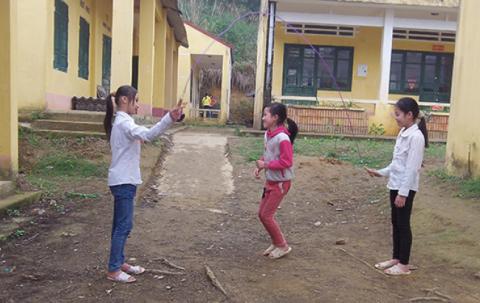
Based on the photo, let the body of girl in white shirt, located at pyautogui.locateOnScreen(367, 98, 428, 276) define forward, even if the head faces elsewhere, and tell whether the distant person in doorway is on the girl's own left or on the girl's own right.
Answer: on the girl's own right

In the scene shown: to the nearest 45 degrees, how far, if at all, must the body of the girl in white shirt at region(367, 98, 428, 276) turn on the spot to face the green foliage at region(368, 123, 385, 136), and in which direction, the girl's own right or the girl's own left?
approximately 90° to the girl's own right

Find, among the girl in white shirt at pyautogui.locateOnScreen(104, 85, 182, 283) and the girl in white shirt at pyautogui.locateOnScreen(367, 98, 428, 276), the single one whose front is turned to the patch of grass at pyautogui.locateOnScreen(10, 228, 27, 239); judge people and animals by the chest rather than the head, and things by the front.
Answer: the girl in white shirt at pyautogui.locateOnScreen(367, 98, 428, 276)

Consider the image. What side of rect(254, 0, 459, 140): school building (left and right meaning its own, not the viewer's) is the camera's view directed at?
front

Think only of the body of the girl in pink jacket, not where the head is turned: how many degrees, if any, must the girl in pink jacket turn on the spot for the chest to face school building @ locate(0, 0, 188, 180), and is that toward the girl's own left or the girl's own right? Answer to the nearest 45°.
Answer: approximately 45° to the girl's own right

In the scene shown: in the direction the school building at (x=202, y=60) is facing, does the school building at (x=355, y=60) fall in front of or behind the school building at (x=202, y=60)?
in front

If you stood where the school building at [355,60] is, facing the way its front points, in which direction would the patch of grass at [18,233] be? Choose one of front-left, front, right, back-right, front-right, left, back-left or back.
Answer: front

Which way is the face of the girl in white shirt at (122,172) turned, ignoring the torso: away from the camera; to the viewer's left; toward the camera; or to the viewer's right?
to the viewer's right

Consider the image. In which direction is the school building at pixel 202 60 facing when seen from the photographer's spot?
facing the viewer

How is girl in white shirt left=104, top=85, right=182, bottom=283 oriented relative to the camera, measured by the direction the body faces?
to the viewer's right

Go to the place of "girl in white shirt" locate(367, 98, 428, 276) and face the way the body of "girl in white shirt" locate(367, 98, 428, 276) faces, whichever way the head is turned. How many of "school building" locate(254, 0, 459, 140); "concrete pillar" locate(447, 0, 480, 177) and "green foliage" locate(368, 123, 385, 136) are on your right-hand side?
3

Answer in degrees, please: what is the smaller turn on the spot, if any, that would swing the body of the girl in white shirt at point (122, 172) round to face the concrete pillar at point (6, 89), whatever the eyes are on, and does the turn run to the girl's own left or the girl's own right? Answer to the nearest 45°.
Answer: approximately 135° to the girl's own left

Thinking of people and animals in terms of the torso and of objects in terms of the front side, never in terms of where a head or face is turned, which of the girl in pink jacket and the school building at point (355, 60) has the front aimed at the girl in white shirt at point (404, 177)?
the school building

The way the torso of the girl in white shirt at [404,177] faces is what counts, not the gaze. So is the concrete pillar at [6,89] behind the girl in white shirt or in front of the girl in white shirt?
in front
